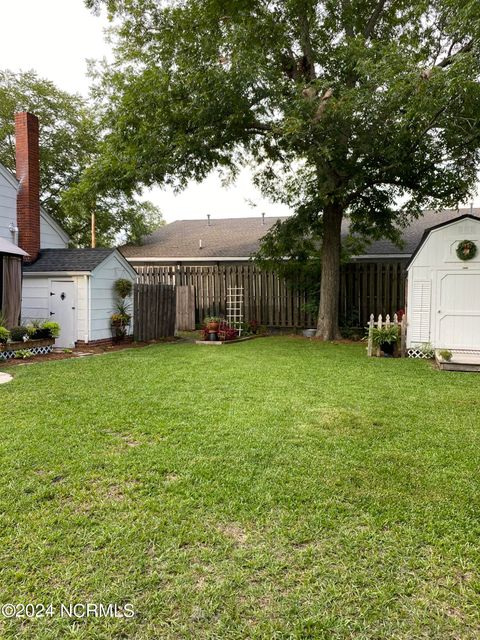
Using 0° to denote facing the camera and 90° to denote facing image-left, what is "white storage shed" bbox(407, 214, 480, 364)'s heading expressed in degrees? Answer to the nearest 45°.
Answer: approximately 0°

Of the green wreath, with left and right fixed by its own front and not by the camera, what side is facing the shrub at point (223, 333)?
right

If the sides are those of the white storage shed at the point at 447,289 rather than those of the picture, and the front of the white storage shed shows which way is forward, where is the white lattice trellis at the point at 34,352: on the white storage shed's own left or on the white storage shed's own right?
on the white storage shed's own right

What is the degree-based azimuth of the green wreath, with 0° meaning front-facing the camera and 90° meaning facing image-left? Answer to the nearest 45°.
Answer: approximately 0°

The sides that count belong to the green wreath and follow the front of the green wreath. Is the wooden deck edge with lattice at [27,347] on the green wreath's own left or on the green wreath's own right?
on the green wreath's own right

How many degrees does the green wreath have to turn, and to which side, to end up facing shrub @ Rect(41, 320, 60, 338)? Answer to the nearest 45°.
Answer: approximately 90° to its right

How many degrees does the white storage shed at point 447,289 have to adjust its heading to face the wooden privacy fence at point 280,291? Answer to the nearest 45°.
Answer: approximately 135° to its right

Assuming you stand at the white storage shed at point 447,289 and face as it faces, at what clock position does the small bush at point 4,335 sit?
The small bush is roughly at 2 o'clock from the white storage shed.

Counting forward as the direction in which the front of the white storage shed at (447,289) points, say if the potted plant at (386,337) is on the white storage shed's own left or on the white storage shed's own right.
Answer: on the white storage shed's own right

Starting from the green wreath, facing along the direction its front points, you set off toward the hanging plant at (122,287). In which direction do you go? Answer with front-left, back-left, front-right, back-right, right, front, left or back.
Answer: right

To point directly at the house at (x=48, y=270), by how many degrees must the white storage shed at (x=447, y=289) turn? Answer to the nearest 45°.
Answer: approximately 90° to its right

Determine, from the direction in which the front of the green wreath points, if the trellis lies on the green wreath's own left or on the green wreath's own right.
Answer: on the green wreath's own right
